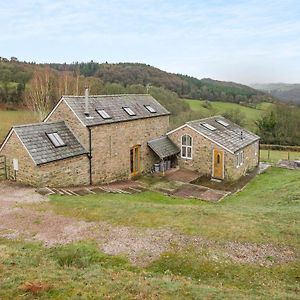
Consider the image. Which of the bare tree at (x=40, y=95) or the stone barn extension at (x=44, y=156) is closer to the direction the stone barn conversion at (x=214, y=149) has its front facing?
the stone barn extension

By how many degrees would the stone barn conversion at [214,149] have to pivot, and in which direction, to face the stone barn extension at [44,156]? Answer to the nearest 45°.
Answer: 0° — it already faces it

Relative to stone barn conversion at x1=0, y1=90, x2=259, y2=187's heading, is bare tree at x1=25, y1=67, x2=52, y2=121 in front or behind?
behind

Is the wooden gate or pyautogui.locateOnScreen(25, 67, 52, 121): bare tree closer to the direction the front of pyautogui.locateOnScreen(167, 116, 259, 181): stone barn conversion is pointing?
the wooden gate

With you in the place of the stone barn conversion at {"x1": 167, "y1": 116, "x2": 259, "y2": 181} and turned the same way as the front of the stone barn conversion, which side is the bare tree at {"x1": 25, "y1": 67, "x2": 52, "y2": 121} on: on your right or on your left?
on your right

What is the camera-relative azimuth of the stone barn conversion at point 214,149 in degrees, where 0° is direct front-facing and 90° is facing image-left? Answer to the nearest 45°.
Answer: approximately 45°
